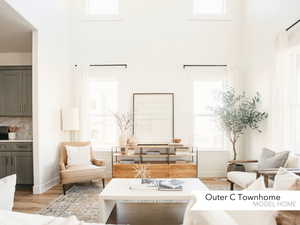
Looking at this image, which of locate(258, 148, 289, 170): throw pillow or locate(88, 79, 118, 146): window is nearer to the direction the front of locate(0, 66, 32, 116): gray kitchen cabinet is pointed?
the throw pillow

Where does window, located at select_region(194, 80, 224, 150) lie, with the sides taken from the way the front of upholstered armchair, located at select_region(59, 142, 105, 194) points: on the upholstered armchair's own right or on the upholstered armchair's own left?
on the upholstered armchair's own left

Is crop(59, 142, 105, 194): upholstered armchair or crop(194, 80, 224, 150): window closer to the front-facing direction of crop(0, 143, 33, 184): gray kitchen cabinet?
the upholstered armchair

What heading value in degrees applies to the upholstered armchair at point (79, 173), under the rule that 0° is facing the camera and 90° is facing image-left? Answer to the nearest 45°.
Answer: approximately 315°

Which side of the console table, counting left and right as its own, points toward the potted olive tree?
left

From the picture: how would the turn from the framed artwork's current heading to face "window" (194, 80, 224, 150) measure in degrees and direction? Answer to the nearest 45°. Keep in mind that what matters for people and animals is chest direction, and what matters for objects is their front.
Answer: approximately 90° to its left

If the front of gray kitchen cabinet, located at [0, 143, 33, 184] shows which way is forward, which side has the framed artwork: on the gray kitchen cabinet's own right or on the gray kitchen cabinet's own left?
on the gray kitchen cabinet's own left

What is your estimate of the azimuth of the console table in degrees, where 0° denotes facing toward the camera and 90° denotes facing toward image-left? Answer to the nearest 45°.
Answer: approximately 0°

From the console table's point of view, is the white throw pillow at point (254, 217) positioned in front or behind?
in front
